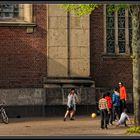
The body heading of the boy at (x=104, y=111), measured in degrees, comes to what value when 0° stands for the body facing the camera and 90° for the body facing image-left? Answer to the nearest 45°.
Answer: approximately 180°

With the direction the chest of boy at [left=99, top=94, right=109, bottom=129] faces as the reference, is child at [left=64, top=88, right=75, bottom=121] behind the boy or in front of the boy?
in front
